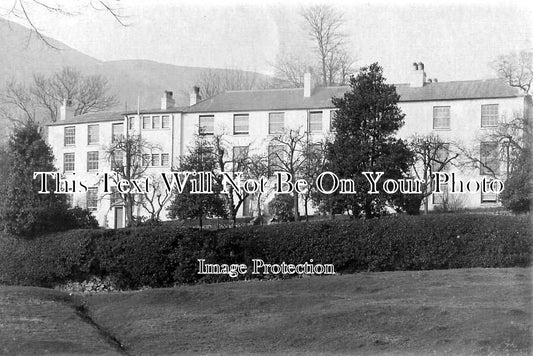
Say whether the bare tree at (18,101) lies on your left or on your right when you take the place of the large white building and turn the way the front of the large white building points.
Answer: on your right

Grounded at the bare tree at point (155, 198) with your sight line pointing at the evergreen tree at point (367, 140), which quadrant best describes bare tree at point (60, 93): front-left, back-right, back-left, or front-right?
back-left

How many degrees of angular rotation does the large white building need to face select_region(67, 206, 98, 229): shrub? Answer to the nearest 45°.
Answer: approximately 90° to its right

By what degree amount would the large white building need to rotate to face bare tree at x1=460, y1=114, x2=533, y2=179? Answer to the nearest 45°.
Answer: approximately 90° to its left

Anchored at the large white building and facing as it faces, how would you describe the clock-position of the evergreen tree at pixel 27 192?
The evergreen tree is roughly at 3 o'clock from the large white building.

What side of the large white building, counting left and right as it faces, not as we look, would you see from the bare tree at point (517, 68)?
left

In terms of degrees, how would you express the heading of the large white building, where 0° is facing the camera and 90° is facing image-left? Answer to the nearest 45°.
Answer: approximately 0°

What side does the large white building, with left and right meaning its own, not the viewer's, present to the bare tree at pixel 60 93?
right
